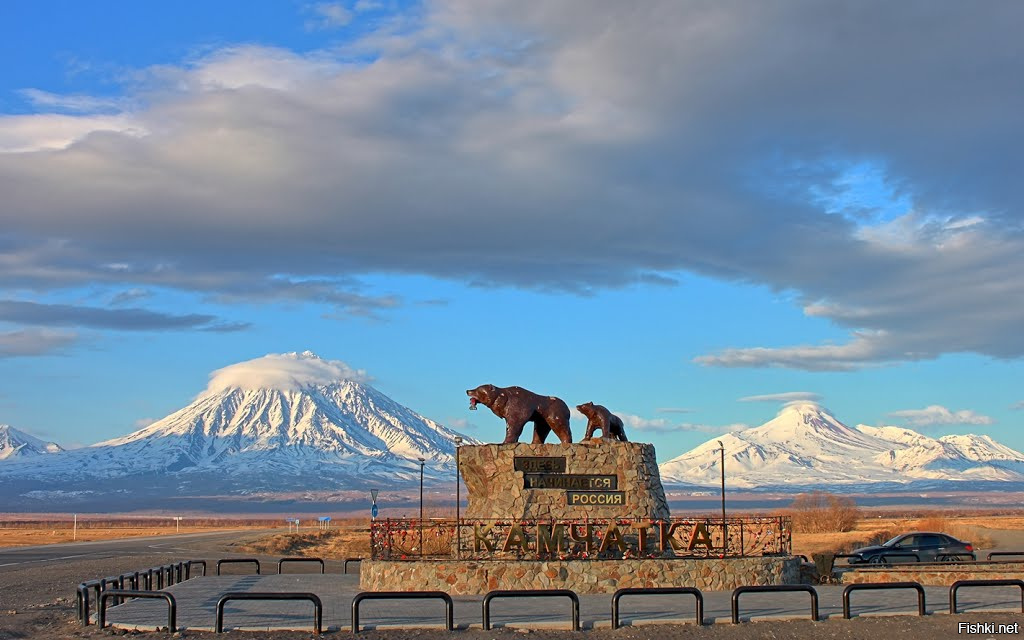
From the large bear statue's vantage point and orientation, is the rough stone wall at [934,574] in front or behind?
behind

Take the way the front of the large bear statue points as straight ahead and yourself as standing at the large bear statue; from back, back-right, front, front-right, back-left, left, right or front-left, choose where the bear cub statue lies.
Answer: back

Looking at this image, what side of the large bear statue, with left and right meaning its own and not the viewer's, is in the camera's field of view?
left

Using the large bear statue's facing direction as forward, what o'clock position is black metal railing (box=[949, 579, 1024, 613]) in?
The black metal railing is roughly at 8 o'clock from the large bear statue.

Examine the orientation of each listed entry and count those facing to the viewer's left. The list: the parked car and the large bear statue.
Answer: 2

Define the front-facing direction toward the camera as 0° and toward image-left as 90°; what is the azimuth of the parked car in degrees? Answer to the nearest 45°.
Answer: approximately 90°

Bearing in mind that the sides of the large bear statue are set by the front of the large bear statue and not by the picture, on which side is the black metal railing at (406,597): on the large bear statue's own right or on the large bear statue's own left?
on the large bear statue's own left
